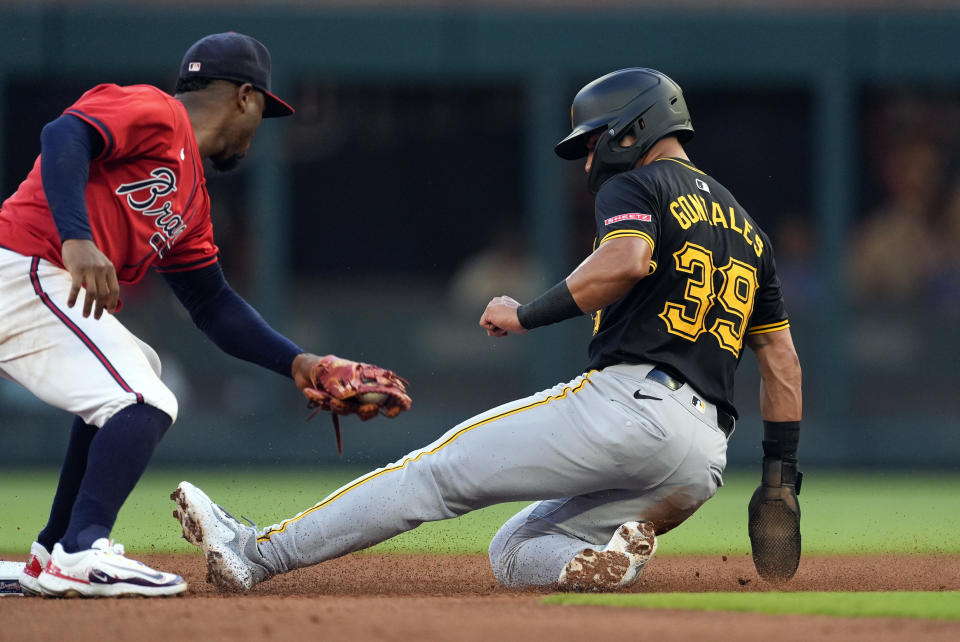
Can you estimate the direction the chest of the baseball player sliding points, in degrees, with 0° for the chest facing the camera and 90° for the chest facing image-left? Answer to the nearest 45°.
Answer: approximately 135°

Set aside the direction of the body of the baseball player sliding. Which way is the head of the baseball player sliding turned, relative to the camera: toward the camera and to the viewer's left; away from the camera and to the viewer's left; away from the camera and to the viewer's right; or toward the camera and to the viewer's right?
away from the camera and to the viewer's left
